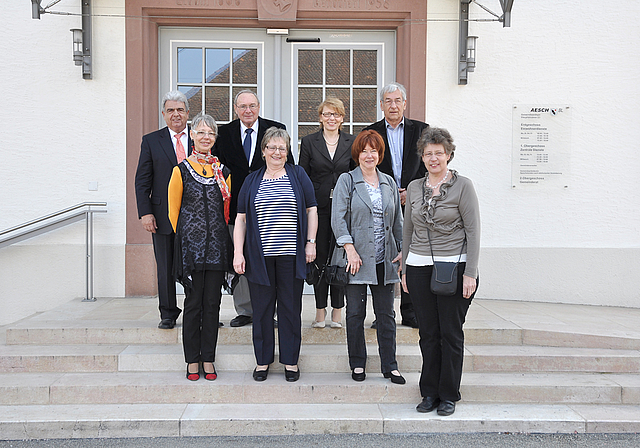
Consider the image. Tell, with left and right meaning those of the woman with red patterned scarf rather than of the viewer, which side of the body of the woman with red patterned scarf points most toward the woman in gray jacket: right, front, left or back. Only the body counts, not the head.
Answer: left

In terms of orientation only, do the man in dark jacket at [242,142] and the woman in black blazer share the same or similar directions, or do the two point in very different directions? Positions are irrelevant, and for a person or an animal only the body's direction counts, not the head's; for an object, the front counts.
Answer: same or similar directions

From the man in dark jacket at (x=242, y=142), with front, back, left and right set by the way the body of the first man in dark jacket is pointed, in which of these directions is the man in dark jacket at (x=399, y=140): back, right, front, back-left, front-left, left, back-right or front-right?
left

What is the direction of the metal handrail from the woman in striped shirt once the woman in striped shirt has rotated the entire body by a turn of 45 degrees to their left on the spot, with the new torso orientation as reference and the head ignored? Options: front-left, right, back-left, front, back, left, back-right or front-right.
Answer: back

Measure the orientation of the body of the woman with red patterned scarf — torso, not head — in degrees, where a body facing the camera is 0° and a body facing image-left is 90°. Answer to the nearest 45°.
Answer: approximately 0°

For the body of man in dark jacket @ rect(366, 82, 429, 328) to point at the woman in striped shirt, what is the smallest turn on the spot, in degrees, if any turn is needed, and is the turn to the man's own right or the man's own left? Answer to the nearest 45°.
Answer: approximately 45° to the man's own right

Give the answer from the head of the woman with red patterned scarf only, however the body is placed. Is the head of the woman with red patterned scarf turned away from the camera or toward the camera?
toward the camera

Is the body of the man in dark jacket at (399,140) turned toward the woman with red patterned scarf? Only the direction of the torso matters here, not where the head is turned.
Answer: no

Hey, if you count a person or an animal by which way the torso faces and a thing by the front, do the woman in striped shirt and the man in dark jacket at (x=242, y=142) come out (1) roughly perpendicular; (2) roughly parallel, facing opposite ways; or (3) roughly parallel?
roughly parallel

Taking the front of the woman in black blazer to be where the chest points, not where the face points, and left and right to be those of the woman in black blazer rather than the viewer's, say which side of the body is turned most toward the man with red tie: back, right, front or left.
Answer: right

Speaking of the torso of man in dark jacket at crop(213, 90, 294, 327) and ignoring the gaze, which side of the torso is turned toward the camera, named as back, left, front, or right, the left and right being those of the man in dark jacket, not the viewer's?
front

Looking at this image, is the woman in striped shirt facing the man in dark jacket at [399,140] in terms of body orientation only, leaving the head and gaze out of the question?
no

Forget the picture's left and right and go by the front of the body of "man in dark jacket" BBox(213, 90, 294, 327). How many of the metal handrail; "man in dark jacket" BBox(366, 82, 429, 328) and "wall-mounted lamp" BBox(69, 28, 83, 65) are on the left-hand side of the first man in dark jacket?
1

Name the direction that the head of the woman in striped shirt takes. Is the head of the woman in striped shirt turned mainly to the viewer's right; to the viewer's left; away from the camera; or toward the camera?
toward the camera

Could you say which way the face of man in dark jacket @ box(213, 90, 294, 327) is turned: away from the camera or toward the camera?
toward the camera

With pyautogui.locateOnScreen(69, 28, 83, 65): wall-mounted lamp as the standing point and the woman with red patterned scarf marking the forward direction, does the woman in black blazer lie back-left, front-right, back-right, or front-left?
front-left

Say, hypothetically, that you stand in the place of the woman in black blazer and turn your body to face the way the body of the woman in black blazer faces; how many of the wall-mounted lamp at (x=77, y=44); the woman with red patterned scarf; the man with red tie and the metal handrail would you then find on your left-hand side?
0

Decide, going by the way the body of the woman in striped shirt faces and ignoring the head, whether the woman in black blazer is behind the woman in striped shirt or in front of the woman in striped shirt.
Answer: behind

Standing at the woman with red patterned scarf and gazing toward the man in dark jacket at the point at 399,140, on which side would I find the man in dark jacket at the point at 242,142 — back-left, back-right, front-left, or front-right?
front-left
